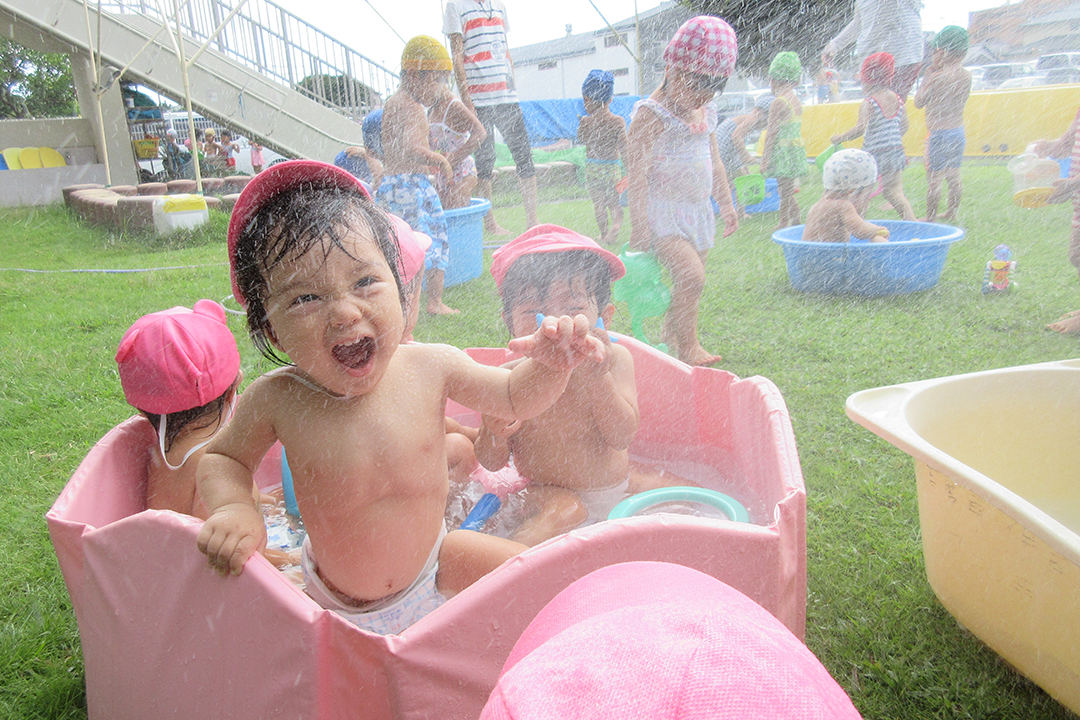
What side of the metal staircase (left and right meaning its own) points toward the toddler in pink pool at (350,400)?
right

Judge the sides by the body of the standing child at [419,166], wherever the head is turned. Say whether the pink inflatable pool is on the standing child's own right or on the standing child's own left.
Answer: on the standing child's own right

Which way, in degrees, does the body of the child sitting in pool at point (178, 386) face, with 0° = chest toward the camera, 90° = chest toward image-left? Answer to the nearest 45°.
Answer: approximately 225°

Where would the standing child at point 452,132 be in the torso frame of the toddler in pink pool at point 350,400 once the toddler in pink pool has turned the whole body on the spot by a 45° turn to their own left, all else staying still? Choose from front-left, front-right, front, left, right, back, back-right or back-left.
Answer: back-left

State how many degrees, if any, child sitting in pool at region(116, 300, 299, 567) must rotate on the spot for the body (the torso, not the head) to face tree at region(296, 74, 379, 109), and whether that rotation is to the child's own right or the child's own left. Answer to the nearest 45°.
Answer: approximately 45° to the child's own left

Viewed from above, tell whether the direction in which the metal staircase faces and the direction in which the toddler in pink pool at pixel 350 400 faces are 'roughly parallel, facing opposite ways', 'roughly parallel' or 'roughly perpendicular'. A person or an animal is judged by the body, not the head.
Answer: roughly perpendicular

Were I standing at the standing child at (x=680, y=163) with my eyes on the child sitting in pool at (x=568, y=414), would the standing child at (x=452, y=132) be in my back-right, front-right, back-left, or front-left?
back-right

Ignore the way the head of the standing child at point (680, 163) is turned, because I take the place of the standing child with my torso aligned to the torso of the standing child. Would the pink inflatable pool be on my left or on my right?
on my right

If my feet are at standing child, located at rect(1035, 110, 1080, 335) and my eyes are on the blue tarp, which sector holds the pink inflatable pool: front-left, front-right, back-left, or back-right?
back-left
